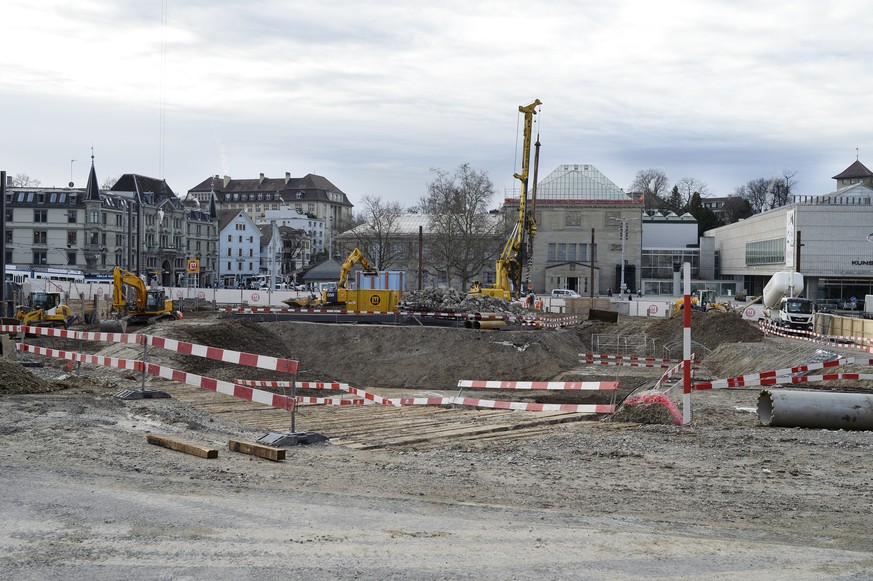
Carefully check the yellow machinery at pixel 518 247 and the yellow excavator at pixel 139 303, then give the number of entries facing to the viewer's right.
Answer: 1

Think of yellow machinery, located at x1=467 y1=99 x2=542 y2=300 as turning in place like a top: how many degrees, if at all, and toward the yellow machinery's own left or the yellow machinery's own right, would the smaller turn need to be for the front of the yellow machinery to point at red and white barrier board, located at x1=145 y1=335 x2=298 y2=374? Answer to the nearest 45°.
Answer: approximately 90° to the yellow machinery's own right

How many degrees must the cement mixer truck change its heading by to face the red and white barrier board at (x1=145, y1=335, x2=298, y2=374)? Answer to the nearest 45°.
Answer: approximately 45° to its right

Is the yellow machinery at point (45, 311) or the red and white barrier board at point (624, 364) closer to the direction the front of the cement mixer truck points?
the red and white barrier board

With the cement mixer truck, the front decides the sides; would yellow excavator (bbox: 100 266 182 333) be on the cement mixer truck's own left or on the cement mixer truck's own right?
on the cement mixer truck's own right

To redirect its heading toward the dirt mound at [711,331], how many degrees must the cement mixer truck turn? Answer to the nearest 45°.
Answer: approximately 45° to its right

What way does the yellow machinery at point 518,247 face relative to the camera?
to the viewer's right

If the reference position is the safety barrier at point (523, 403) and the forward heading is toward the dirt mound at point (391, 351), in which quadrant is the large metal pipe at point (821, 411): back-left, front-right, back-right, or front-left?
back-right

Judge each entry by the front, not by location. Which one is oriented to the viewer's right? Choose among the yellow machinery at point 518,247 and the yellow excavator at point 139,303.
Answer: the yellow machinery

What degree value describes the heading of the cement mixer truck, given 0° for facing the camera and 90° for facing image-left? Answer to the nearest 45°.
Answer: approximately 315°
